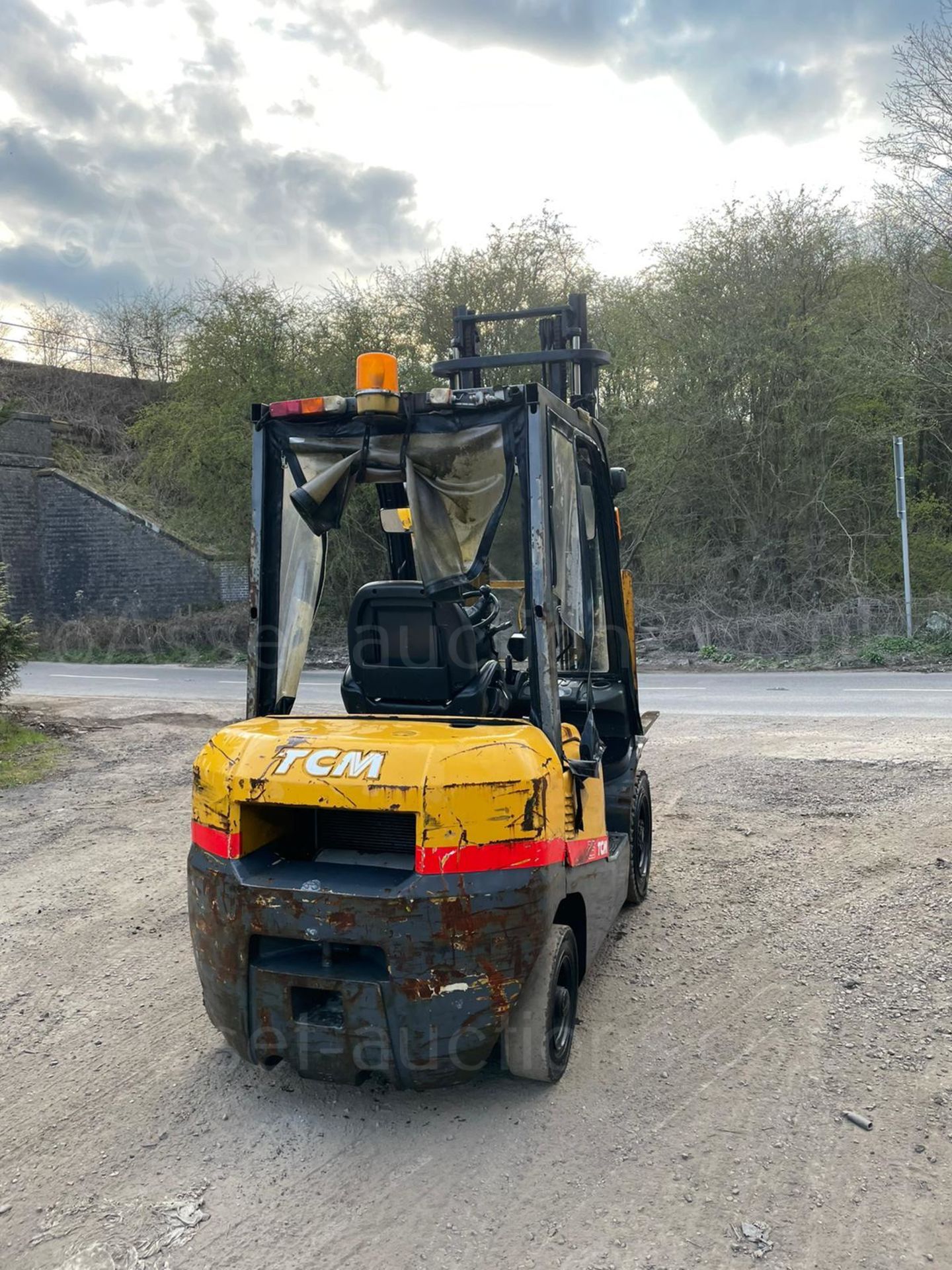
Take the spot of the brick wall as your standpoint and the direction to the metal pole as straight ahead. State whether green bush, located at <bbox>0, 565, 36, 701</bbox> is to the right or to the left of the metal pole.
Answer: right

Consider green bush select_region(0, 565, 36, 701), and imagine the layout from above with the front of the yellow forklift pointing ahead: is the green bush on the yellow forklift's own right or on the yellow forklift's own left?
on the yellow forklift's own left

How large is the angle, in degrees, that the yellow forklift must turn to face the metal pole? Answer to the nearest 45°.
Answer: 0° — it already faces it

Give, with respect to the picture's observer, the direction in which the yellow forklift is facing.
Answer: facing away from the viewer and to the right of the viewer

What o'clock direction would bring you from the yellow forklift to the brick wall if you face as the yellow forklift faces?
The brick wall is roughly at 10 o'clock from the yellow forklift.

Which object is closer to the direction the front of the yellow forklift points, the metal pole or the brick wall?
the metal pole

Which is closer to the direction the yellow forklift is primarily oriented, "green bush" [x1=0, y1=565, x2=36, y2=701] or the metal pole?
the metal pole
